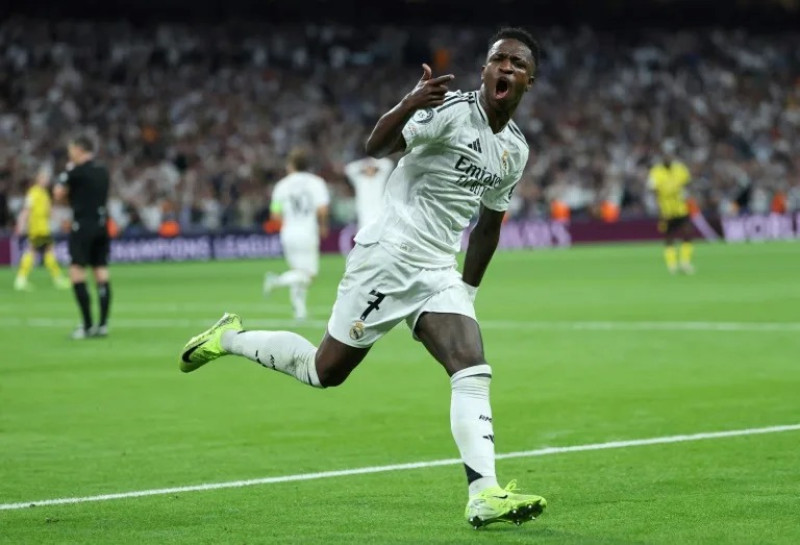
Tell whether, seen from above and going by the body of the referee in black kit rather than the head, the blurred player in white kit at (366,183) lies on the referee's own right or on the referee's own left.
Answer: on the referee's own right

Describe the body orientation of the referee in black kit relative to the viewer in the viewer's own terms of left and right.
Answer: facing away from the viewer and to the left of the viewer

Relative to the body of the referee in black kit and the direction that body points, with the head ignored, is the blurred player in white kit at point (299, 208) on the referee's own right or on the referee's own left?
on the referee's own right

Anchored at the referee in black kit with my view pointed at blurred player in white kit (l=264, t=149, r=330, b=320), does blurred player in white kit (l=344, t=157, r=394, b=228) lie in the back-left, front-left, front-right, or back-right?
front-left

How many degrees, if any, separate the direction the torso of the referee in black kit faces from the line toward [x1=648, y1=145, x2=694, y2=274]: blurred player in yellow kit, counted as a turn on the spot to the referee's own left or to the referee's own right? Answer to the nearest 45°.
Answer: approximately 90° to the referee's own right
